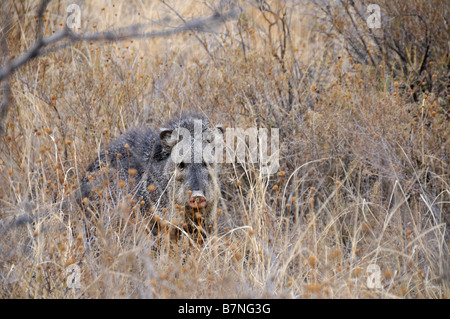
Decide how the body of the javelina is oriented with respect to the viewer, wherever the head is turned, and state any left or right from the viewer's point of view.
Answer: facing the viewer and to the right of the viewer
